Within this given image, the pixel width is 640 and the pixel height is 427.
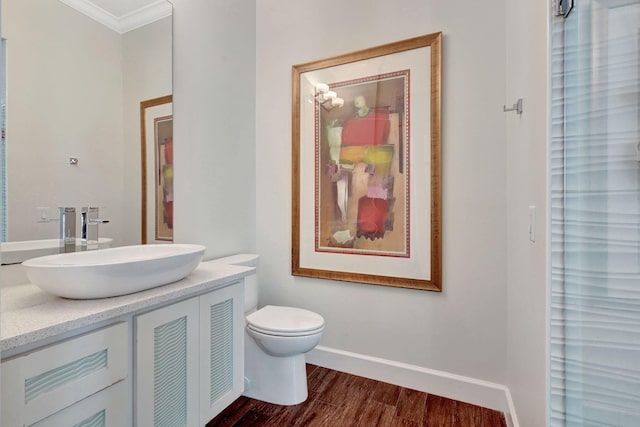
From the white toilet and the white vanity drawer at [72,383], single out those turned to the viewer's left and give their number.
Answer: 0

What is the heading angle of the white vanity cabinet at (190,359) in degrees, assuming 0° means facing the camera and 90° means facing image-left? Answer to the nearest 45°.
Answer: approximately 315°

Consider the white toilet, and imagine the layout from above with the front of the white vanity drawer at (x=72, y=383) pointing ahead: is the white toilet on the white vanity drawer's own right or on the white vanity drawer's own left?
on the white vanity drawer's own left

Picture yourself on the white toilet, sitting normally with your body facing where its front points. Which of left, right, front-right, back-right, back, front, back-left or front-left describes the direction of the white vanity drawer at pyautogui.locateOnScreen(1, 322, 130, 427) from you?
right

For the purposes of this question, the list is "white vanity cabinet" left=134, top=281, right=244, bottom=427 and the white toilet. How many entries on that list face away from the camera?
0

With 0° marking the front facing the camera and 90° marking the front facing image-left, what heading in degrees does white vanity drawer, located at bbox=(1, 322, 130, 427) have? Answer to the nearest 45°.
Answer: approximately 315°

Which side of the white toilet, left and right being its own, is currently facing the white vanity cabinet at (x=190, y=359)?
right

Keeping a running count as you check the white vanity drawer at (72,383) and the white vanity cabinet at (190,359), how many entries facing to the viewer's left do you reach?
0
